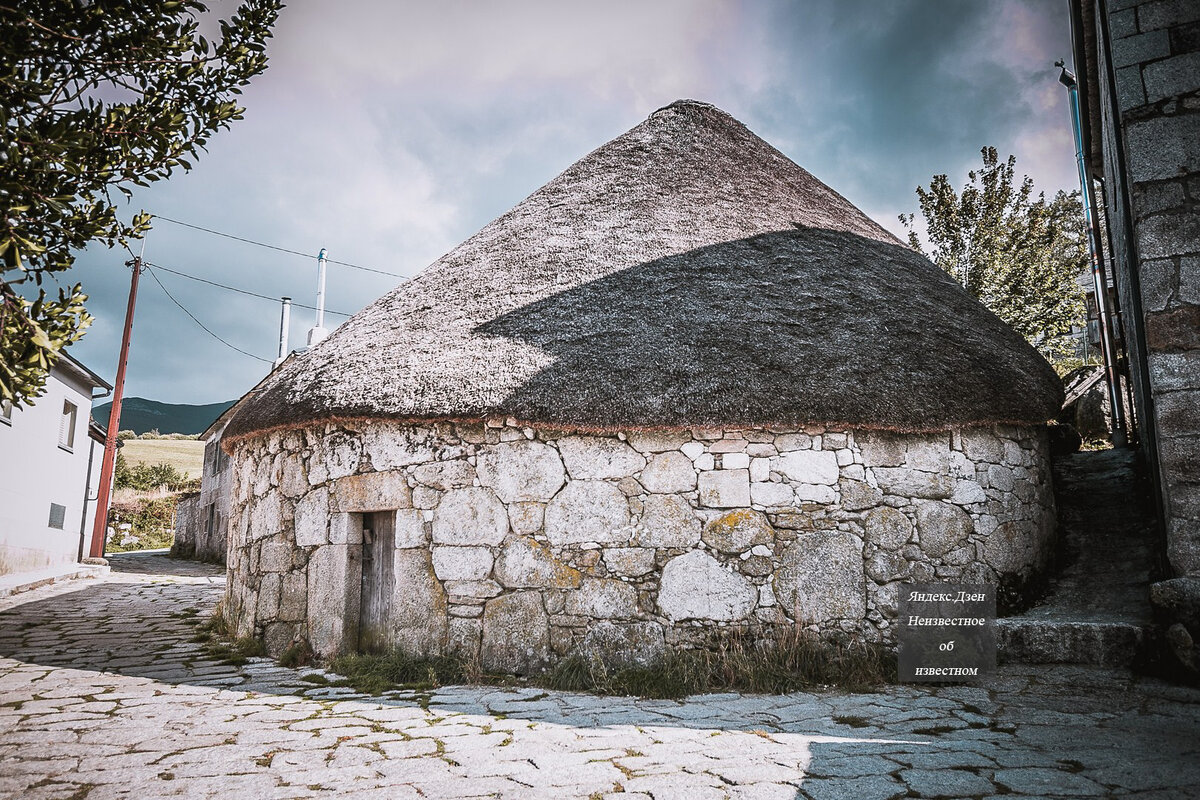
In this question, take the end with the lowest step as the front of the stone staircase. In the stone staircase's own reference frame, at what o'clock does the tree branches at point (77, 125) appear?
The tree branches is roughly at 1 o'clock from the stone staircase.

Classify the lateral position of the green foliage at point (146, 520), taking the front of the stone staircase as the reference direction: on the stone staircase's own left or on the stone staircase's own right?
on the stone staircase's own right

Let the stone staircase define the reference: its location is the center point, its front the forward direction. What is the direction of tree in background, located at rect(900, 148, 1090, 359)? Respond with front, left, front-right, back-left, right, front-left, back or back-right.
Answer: back

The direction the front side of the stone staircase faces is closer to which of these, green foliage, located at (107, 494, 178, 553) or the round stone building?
the round stone building

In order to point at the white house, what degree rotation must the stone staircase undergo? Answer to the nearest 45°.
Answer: approximately 90° to its right

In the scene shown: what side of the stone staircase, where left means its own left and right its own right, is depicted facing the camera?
front

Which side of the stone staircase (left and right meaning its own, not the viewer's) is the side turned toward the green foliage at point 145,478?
right

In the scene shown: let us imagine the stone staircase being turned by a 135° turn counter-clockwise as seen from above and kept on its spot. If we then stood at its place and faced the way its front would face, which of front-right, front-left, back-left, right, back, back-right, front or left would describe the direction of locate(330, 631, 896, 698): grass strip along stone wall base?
back

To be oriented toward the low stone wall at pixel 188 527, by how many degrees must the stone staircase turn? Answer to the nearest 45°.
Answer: approximately 90° to its right
